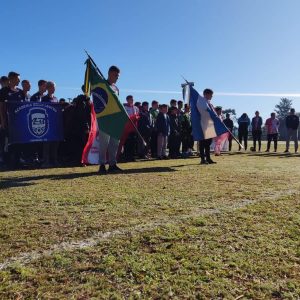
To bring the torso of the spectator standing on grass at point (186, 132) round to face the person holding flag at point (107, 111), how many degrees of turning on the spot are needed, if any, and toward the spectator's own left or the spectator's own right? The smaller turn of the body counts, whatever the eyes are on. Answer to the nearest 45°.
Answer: approximately 45° to the spectator's own right

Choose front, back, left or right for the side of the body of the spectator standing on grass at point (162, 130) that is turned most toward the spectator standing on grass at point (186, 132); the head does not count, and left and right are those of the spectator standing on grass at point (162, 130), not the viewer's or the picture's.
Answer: left

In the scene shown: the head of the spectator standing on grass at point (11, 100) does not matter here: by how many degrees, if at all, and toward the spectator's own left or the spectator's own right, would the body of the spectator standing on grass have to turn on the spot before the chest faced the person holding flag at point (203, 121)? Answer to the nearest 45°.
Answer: approximately 45° to the spectator's own left

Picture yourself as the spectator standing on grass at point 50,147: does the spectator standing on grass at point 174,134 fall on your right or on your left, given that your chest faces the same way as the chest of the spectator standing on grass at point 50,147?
on your left

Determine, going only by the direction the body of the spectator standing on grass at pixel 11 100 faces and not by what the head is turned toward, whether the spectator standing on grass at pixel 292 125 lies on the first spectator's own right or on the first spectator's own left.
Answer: on the first spectator's own left

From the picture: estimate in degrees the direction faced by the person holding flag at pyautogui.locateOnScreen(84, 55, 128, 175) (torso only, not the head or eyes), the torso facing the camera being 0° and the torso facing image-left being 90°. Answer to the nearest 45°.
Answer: approximately 315°

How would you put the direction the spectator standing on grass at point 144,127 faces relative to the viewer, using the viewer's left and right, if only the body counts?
facing the viewer and to the right of the viewer

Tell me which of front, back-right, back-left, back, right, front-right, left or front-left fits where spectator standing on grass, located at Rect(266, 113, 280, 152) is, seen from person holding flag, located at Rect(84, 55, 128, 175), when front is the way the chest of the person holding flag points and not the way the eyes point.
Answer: left

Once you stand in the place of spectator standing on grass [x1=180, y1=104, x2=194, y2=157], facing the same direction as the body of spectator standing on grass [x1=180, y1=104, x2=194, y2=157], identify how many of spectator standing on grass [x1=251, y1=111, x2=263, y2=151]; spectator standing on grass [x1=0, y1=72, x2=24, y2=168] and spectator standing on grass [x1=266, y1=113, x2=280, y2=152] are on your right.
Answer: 1

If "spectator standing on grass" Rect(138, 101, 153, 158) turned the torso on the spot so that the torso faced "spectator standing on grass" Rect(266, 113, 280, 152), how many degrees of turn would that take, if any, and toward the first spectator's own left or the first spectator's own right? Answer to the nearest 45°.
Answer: approximately 90° to the first spectator's own left

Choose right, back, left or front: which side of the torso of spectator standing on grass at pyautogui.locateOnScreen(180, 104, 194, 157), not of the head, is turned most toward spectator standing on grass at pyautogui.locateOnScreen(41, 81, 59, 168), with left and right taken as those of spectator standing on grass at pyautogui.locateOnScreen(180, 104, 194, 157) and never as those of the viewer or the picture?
right

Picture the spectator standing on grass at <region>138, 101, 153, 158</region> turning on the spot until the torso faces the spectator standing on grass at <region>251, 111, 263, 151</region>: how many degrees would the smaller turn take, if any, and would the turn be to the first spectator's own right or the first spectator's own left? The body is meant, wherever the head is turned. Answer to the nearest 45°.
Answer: approximately 90° to the first spectator's own left
